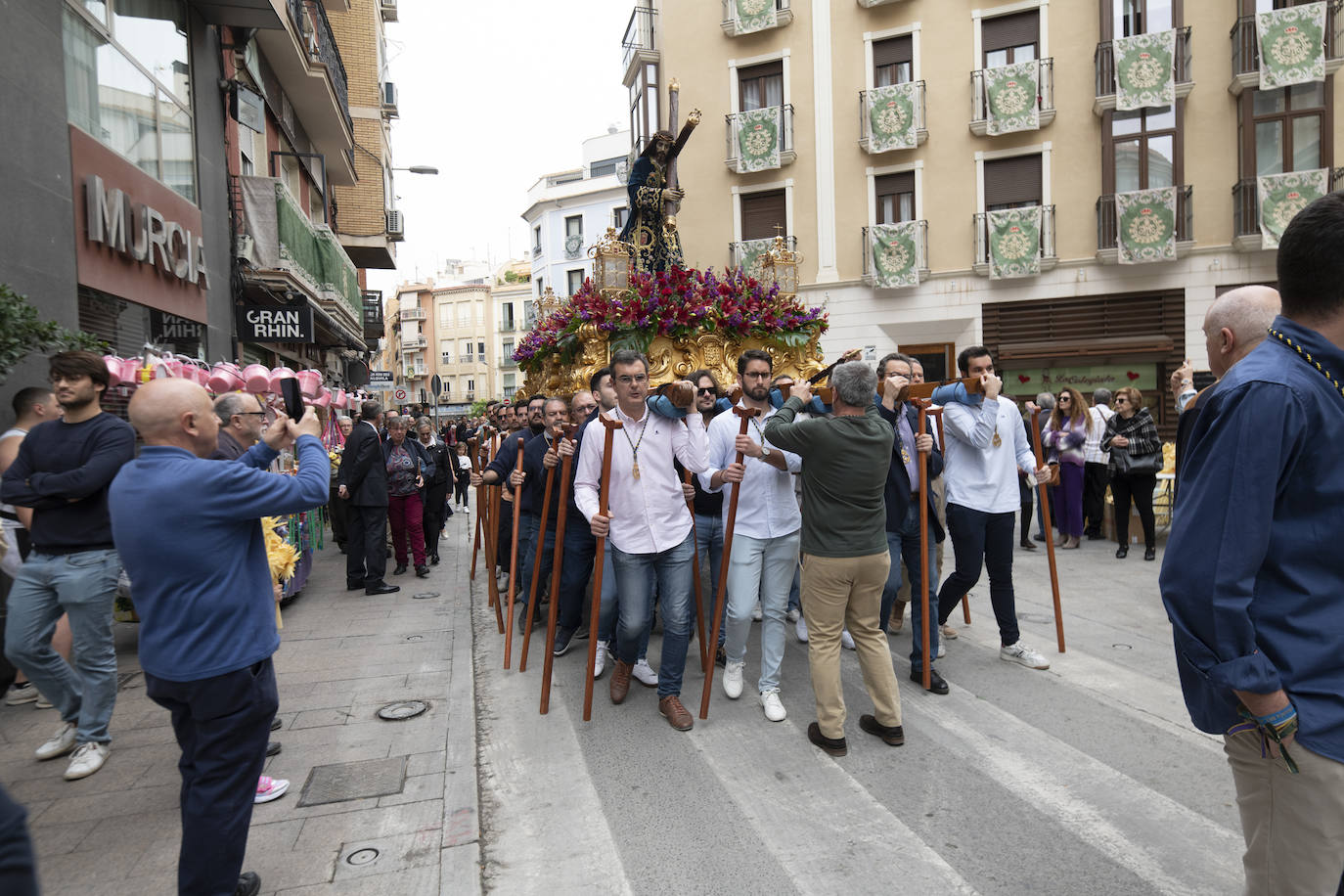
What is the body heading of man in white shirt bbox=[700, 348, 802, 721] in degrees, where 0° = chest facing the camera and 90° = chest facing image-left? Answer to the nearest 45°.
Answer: approximately 0°

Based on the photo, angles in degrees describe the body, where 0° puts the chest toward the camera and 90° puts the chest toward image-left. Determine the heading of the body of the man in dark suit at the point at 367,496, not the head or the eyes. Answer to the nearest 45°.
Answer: approximately 270°

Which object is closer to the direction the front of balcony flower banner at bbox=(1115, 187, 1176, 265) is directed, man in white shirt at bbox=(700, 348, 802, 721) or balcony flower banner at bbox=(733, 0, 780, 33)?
the man in white shirt

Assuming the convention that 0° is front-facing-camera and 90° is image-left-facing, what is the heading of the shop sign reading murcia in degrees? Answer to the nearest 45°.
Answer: approximately 315°

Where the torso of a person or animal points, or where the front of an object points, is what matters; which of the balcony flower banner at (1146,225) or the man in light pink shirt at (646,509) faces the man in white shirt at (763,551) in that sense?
the balcony flower banner

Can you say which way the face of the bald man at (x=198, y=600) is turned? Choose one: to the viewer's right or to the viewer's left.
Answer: to the viewer's right
